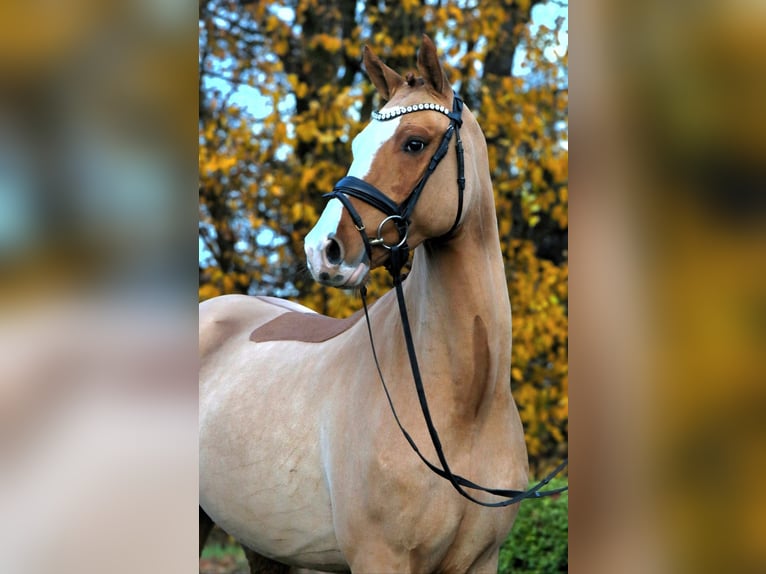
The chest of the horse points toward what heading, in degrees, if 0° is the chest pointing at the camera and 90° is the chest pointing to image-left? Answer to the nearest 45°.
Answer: approximately 315°
